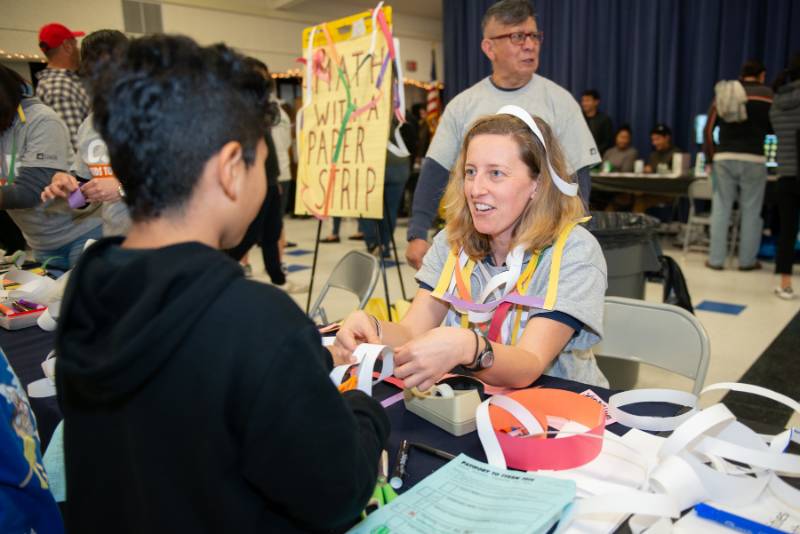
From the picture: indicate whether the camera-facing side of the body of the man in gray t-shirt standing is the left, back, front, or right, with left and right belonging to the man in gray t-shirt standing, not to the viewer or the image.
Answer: front

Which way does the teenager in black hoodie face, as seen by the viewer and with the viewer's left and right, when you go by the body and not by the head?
facing away from the viewer and to the right of the viewer

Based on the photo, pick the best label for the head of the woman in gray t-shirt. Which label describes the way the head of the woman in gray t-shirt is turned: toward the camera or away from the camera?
toward the camera

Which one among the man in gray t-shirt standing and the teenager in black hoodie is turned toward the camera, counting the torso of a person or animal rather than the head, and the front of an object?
the man in gray t-shirt standing

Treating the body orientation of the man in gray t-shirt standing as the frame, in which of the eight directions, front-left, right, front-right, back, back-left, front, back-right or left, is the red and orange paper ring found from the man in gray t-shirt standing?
front

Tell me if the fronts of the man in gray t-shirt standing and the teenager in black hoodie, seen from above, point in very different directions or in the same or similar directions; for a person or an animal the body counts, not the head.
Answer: very different directions

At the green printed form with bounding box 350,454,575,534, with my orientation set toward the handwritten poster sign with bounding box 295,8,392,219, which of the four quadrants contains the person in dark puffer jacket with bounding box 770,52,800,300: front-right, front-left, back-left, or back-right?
front-right

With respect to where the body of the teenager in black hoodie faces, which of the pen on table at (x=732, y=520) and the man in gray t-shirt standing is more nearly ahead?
the man in gray t-shirt standing

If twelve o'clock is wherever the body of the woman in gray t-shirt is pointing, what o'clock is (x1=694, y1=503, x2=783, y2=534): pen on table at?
The pen on table is roughly at 10 o'clock from the woman in gray t-shirt.

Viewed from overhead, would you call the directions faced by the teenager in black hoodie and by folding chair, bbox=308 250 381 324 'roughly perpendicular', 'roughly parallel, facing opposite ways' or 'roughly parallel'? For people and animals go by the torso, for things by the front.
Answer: roughly parallel, facing opposite ways

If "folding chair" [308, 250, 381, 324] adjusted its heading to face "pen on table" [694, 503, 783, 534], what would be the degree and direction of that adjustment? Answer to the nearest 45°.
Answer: approximately 45° to its left

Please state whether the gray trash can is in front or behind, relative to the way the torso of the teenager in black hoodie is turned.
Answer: in front

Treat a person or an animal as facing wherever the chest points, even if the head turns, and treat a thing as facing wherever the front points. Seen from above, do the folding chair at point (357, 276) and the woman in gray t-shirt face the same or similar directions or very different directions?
same or similar directions

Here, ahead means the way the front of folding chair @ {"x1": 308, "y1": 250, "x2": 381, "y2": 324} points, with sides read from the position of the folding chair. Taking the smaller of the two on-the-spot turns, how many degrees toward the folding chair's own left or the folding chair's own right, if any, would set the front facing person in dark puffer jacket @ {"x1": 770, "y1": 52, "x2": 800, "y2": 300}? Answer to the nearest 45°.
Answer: approximately 180°

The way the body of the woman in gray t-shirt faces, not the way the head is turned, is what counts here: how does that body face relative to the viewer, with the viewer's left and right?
facing the viewer and to the left of the viewer

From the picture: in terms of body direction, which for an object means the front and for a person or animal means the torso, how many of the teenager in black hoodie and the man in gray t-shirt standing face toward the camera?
1

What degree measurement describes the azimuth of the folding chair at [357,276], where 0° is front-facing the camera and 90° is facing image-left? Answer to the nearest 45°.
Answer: approximately 45°

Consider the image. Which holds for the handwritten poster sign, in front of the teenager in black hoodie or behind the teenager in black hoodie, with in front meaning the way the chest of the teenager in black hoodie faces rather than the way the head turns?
in front
